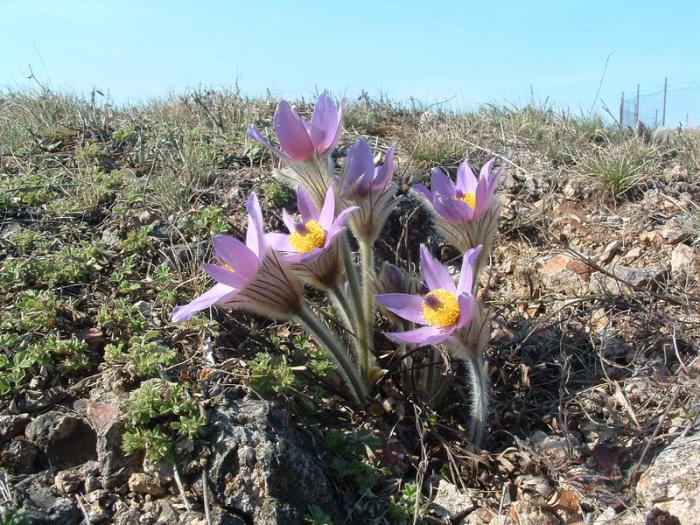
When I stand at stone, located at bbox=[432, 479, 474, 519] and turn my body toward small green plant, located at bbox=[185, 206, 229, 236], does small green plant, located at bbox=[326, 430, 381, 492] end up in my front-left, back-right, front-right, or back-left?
front-left

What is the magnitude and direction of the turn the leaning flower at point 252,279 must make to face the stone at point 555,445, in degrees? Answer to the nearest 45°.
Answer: approximately 180°

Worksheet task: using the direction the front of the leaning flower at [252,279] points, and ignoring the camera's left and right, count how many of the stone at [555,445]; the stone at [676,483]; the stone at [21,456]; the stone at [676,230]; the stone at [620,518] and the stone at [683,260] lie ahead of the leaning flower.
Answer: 1

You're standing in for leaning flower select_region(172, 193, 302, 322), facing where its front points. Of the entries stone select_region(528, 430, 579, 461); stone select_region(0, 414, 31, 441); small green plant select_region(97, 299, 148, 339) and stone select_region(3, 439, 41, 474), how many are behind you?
1

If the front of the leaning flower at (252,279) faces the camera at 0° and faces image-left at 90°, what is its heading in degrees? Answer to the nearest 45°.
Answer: approximately 90°

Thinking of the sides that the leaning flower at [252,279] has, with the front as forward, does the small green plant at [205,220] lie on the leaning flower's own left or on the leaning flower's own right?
on the leaning flower's own right

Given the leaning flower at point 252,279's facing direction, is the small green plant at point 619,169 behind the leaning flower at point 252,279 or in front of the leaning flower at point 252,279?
behind

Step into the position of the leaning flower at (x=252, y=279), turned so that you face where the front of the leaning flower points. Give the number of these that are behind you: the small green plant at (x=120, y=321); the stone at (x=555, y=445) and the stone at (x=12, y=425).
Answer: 1

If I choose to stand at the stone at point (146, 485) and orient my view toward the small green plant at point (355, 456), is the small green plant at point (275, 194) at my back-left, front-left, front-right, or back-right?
front-left
